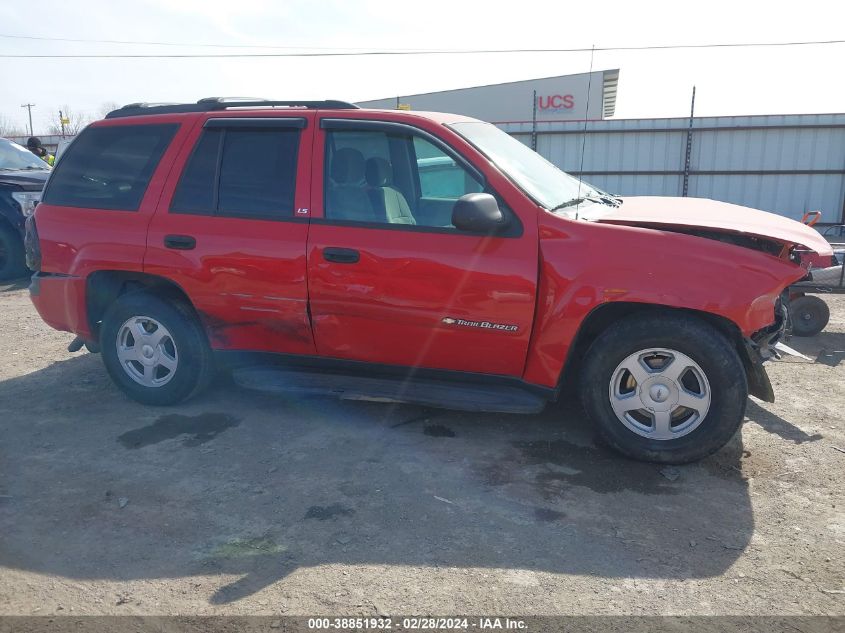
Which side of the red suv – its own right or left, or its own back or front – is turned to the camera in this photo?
right

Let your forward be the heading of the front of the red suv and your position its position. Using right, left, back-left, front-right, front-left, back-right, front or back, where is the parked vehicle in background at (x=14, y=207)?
back-left

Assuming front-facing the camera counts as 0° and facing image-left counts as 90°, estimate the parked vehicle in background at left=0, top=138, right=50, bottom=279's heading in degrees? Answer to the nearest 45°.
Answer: approximately 315°
